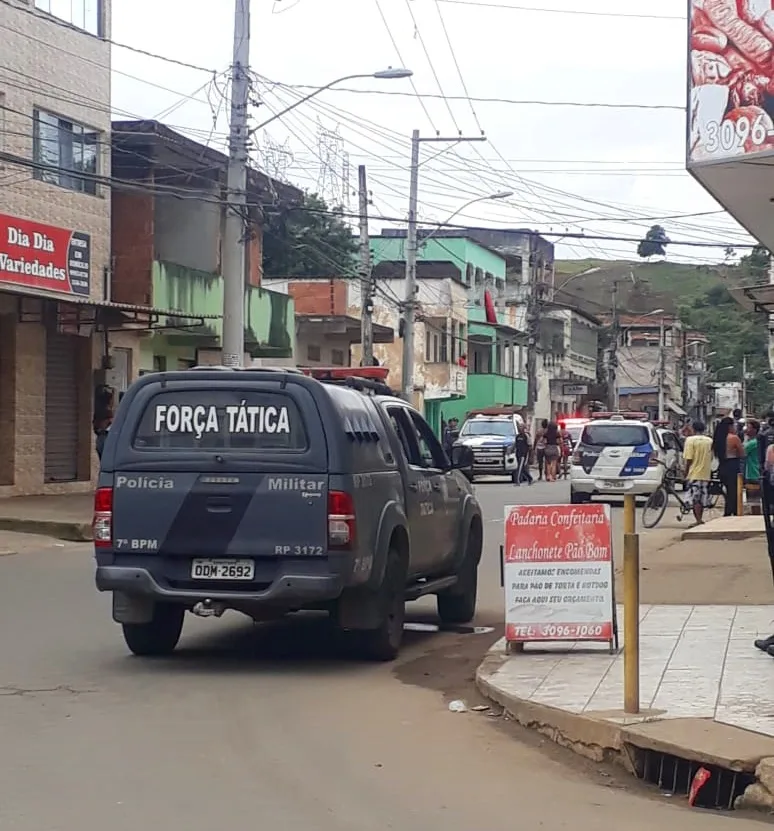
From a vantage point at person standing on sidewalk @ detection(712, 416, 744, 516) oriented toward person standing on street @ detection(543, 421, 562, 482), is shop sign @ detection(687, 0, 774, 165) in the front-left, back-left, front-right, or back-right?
back-left

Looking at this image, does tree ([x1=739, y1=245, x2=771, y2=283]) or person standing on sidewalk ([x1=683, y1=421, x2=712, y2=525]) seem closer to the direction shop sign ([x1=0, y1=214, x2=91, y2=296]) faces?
the person standing on sidewalk

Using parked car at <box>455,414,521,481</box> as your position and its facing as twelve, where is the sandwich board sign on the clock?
The sandwich board sign is roughly at 12 o'clock from the parked car.

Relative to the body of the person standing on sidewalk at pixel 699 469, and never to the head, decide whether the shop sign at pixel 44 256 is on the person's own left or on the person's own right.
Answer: on the person's own left

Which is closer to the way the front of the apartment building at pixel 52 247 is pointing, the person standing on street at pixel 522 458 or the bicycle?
the bicycle

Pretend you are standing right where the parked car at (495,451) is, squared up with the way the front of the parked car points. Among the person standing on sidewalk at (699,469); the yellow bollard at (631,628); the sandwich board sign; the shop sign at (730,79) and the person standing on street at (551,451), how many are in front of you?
4

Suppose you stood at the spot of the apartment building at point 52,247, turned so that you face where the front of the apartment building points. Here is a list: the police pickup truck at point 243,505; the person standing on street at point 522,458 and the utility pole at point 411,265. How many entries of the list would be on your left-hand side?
2

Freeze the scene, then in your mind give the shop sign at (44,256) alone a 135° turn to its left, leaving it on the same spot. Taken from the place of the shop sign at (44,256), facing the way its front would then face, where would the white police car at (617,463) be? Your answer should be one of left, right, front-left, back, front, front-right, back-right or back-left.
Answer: right

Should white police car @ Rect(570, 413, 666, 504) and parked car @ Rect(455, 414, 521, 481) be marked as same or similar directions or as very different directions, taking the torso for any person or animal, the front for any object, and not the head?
very different directions

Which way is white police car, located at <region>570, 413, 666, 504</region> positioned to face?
away from the camera
